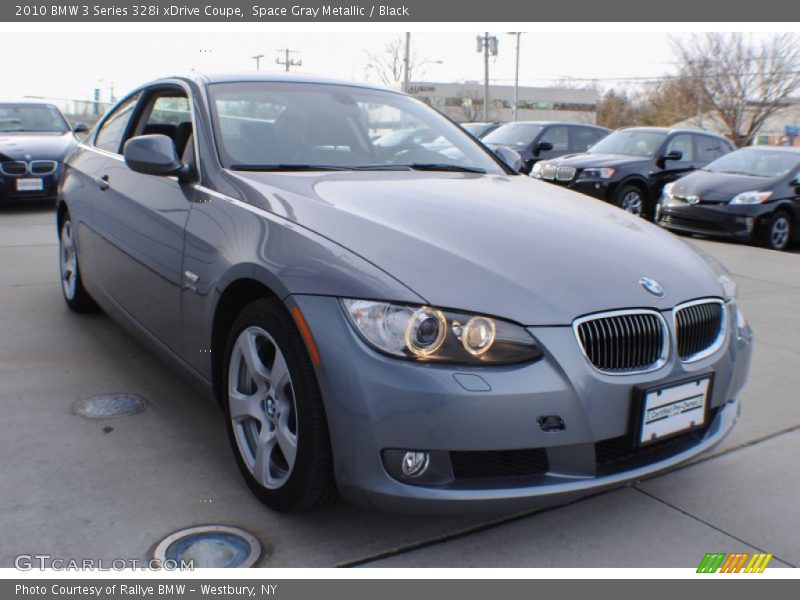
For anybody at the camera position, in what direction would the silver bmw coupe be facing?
facing the viewer and to the right of the viewer

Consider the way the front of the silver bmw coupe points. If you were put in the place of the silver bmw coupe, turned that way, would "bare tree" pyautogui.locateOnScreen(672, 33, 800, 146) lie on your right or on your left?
on your left
